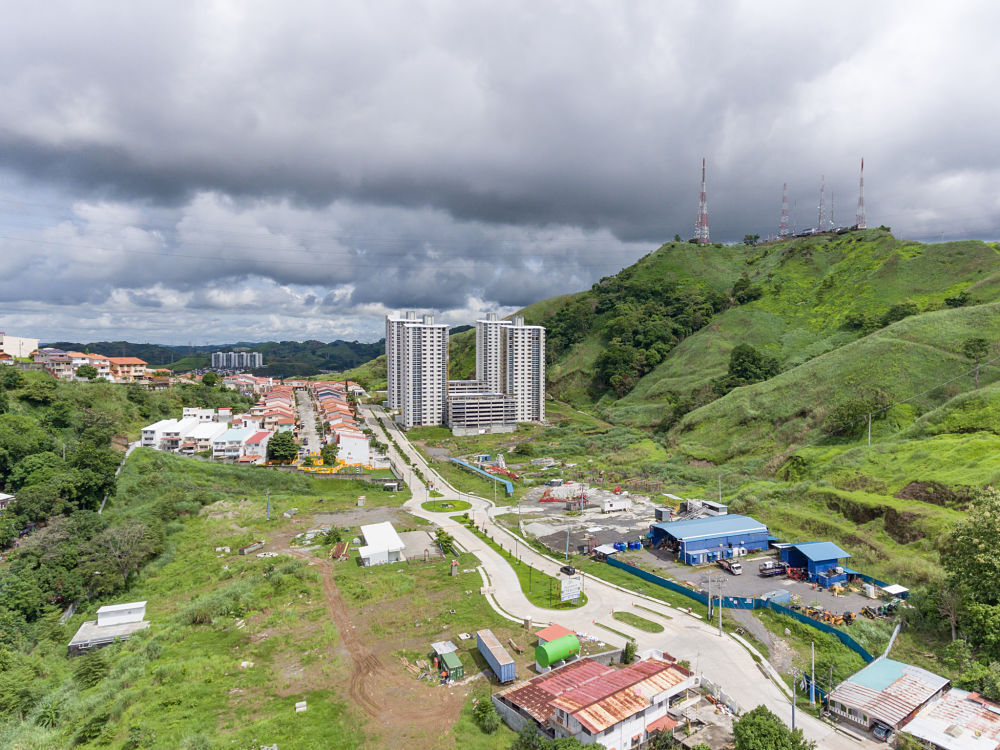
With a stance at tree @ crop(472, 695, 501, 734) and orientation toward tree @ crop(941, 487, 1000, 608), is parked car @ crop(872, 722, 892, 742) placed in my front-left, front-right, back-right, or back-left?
front-right

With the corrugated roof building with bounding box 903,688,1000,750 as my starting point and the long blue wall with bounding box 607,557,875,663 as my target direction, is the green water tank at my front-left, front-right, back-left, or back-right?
front-left

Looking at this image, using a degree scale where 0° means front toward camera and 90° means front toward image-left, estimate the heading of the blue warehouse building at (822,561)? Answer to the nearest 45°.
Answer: approximately 45°

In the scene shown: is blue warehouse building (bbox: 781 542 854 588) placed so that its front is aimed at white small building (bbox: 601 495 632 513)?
no

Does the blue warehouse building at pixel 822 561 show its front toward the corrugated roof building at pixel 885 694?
no

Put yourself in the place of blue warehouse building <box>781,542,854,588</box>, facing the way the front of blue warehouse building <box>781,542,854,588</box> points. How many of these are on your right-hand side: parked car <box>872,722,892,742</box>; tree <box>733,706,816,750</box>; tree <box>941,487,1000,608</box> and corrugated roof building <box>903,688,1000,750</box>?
0

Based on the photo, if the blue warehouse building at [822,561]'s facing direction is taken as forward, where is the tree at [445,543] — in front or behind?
in front

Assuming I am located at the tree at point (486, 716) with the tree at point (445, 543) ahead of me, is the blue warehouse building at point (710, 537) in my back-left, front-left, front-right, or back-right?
front-right

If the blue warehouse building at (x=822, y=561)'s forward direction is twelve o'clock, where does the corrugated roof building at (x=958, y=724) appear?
The corrugated roof building is roughly at 10 o'clock from the blue warehouse building.

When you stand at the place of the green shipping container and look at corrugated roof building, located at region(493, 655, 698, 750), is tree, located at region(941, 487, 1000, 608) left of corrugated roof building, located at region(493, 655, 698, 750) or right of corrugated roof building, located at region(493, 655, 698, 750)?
left

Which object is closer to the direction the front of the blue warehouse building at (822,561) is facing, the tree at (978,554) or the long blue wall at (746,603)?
the long blue wall

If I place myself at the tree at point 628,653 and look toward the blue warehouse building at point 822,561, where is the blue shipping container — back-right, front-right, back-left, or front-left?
back-left

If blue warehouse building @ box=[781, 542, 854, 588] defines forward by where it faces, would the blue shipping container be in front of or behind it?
in front

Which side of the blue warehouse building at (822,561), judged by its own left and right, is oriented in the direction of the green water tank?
front

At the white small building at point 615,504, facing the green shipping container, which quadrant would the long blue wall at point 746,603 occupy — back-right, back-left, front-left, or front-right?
front-left

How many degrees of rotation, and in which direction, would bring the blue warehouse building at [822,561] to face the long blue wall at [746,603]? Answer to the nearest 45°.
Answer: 0° — it already faces it

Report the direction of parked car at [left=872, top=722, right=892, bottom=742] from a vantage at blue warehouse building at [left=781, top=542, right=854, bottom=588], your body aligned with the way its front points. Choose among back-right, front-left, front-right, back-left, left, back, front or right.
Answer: front-left

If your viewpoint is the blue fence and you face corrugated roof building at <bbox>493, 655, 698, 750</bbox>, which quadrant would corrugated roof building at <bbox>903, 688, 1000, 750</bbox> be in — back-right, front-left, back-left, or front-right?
front-left
